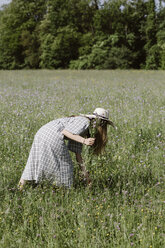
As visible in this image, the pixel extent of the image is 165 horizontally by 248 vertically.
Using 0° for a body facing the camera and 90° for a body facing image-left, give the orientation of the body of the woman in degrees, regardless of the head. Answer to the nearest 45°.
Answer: approximately 270°

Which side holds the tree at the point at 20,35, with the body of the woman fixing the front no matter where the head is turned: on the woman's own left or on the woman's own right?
on the woman's own left

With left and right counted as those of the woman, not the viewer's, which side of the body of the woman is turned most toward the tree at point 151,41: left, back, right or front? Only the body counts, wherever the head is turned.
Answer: left

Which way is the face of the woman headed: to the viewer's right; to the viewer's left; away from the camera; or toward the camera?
to the viewer's right
